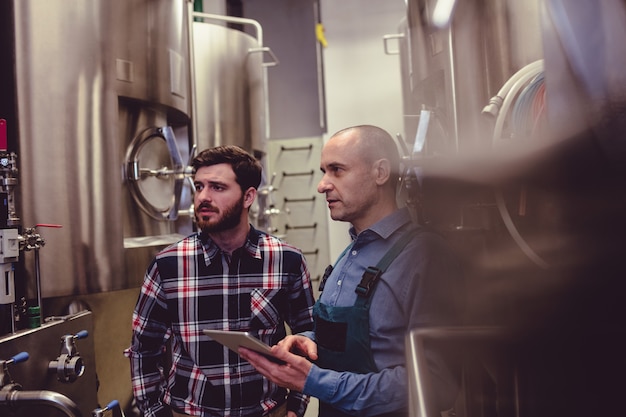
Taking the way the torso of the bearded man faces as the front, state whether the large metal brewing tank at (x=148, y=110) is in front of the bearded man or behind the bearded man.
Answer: behind

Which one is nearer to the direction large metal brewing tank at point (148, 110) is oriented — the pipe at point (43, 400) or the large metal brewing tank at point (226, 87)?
the pipe

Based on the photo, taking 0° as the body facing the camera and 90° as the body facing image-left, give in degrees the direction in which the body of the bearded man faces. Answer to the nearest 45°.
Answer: approximately 0°

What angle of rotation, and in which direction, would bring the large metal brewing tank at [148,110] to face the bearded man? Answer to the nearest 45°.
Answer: approximately 45° to its right

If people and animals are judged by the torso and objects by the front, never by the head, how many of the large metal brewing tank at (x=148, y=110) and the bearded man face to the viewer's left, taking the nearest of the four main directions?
0

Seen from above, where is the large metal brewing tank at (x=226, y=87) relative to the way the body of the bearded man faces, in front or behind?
behind
